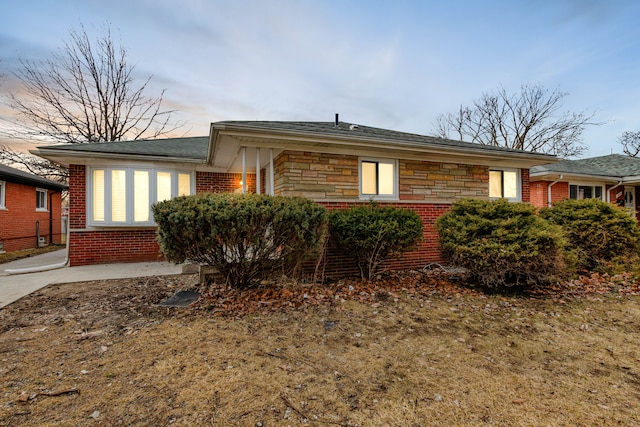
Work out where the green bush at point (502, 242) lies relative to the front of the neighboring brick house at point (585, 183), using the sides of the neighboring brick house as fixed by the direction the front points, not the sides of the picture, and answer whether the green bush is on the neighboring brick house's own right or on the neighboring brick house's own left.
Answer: on the neighboring brick house's own right

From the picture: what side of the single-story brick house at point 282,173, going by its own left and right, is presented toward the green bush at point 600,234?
left

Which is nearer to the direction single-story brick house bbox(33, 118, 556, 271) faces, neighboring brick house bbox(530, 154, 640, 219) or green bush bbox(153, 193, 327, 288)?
the green bush

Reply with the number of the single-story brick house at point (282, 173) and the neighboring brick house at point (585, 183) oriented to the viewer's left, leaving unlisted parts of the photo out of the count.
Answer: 0

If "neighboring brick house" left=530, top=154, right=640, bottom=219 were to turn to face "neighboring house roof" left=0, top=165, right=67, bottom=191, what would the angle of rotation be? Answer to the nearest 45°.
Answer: approximately 90° to its right

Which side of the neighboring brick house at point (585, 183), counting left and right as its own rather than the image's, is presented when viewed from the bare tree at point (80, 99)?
right

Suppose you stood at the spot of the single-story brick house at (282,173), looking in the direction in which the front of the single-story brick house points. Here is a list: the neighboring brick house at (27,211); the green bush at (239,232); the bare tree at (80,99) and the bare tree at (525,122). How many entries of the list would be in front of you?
1

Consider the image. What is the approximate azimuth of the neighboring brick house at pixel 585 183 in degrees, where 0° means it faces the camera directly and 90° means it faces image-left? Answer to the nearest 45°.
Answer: approximately 315°

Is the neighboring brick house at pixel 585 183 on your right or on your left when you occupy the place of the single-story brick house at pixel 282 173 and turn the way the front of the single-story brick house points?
on your left

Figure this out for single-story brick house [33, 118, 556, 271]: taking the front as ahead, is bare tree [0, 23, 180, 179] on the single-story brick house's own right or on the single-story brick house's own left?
on the single-story brick house's own right
